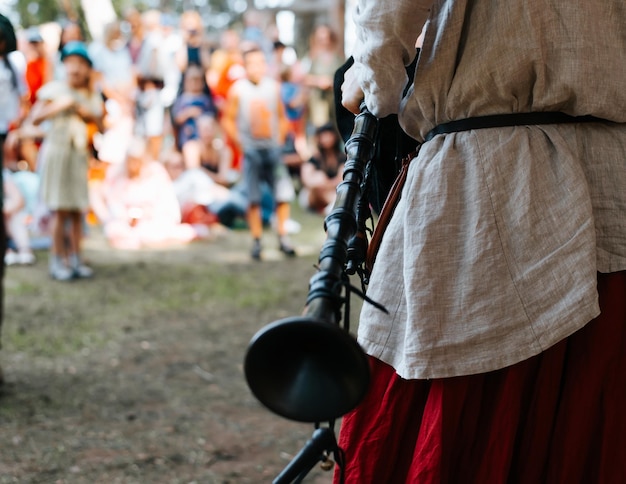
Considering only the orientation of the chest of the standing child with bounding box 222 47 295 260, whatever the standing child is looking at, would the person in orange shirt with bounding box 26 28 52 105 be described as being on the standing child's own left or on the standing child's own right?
on the standing child's own right

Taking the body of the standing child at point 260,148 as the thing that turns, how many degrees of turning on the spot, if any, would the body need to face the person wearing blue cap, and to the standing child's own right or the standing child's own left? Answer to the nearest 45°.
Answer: approximately 45° to the standing child's own right

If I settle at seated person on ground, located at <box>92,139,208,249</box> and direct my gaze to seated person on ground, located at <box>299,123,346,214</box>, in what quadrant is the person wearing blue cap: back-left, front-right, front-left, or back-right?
back-right

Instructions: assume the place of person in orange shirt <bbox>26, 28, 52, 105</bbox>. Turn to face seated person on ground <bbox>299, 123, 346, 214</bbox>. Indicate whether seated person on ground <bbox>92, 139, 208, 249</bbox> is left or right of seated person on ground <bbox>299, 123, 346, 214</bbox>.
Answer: right

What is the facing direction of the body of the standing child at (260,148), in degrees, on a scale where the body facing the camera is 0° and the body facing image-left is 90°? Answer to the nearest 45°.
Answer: approximately 0°

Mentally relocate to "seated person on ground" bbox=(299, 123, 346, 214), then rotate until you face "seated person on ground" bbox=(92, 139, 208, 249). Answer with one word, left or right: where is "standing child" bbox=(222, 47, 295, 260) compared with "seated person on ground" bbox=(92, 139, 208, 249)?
left

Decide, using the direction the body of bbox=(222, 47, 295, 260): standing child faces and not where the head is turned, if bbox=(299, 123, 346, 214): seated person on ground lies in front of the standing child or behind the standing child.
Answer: behind

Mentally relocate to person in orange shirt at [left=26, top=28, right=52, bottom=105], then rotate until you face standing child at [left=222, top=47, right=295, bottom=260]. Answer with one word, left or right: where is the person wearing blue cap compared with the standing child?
right

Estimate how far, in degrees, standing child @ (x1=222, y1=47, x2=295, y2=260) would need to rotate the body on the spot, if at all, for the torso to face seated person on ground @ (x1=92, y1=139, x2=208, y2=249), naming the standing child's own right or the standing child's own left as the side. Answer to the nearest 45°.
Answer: approximately 135° to the standing child's own right
